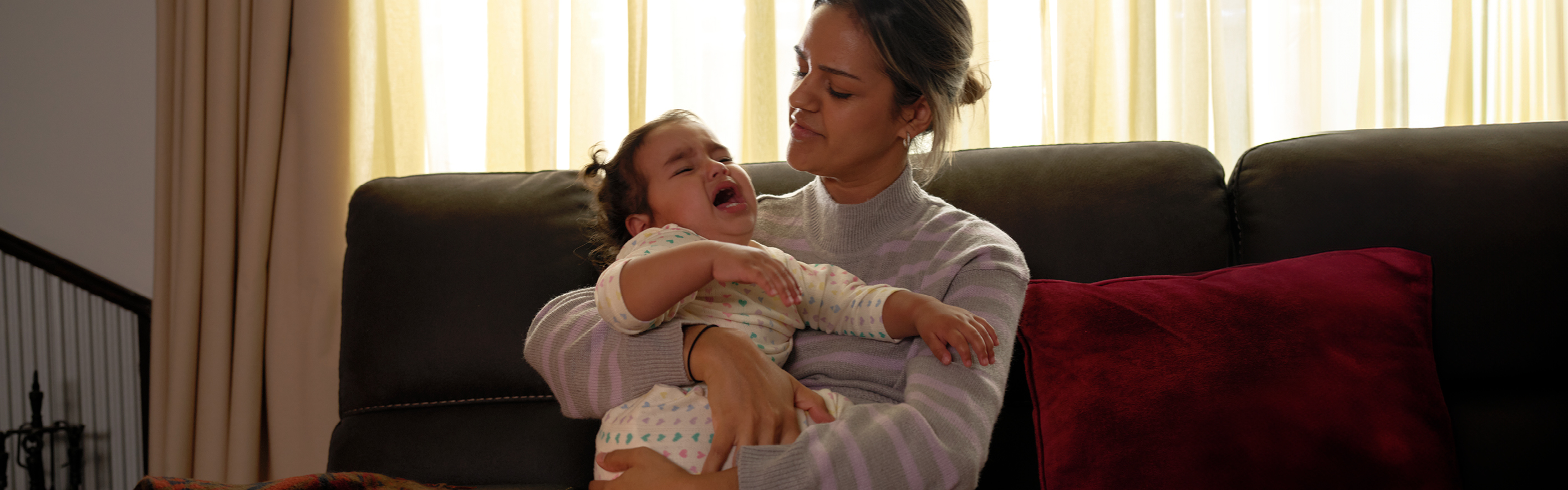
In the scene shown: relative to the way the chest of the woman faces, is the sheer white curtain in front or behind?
behind

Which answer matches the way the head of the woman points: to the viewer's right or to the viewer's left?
to the viewer's left

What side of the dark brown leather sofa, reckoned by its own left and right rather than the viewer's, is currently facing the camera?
front

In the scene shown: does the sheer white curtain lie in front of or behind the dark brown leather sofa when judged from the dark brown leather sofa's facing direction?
behind
